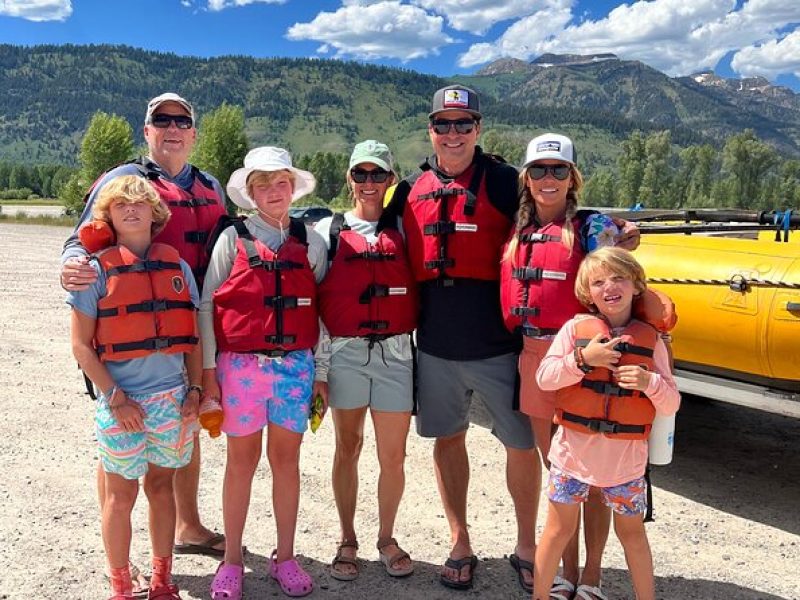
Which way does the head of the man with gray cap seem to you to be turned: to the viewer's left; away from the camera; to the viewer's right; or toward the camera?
toward the camera

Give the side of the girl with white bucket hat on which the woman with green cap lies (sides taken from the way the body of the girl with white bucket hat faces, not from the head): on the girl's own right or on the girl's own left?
on the girl's own left

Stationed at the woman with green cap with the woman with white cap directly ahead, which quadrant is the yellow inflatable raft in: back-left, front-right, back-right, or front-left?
front-left

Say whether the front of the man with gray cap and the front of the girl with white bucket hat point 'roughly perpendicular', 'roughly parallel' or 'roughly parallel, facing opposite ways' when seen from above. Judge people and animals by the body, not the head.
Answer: roughly parallel

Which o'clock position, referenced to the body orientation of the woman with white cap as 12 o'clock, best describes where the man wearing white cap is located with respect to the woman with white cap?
The man wearing white cap is roughly at 3 o'clock from the woman with white cap.

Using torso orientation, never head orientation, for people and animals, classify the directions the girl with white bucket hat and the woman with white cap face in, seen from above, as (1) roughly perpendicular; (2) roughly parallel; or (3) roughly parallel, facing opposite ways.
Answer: roughly parallel

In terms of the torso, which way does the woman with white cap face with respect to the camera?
toward the camera

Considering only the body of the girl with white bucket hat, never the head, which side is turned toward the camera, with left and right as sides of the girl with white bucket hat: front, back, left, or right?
front

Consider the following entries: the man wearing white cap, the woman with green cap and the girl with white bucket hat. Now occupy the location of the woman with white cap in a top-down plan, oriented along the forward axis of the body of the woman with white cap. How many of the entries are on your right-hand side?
3

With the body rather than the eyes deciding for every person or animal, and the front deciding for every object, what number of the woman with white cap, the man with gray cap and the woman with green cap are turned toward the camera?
3

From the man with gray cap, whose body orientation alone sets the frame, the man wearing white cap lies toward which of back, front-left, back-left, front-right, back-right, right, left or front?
right

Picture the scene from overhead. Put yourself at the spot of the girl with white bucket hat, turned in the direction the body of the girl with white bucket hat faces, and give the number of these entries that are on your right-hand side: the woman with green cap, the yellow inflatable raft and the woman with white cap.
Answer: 0

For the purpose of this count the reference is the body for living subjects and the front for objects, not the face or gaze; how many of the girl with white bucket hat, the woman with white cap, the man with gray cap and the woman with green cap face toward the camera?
4

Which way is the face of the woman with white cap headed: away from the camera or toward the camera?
toward the camera

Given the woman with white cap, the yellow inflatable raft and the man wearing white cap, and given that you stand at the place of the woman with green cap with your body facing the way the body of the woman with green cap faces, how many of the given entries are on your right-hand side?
1

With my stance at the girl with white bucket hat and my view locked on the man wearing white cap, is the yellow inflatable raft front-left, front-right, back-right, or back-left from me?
back-right

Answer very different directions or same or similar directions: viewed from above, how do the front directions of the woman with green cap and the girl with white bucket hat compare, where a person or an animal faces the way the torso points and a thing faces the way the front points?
same or similar directions
